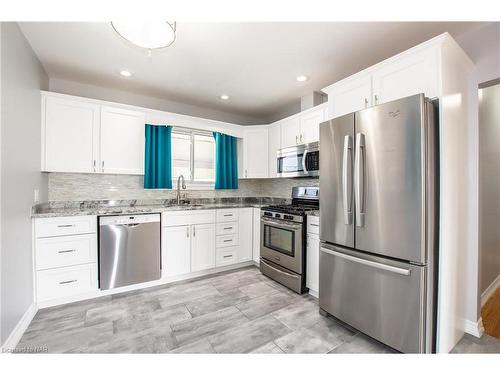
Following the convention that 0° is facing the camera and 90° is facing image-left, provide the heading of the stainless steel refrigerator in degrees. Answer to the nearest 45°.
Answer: approximately 45°

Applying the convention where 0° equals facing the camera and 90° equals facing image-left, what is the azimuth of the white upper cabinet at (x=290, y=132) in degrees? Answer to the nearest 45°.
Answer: approximately 45°

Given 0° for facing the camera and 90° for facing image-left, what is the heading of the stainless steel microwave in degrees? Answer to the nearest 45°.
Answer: approximately 45°

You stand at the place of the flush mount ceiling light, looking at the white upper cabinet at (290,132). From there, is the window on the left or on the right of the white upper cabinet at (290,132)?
left

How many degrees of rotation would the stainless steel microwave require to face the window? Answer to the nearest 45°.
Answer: approximately 45° to its right

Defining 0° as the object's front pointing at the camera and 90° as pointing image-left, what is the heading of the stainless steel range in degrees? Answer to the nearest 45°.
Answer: approximately 45°

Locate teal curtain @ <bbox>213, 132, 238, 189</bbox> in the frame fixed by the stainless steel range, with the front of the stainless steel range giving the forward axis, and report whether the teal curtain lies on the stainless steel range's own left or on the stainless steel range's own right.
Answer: on the stainless steel range's own right

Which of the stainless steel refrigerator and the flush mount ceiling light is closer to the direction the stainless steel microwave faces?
the flush mount ceiling light
